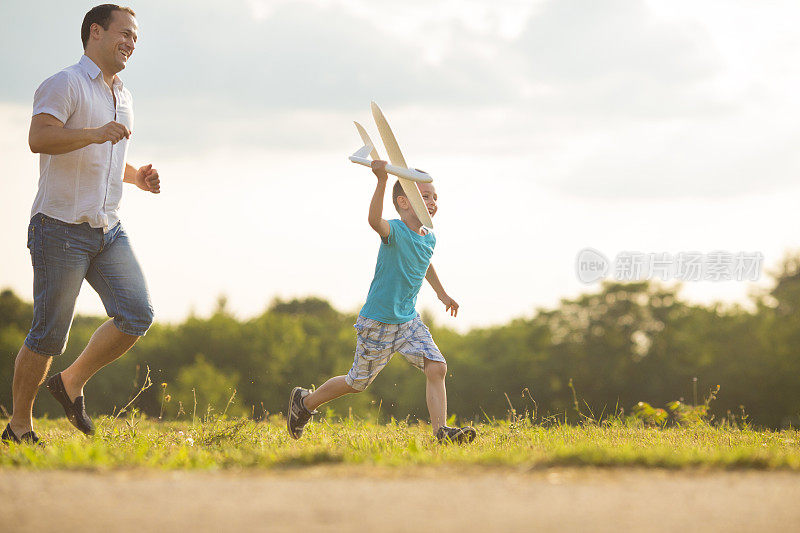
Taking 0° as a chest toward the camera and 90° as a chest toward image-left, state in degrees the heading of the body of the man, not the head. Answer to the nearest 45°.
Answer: approximately 315°
